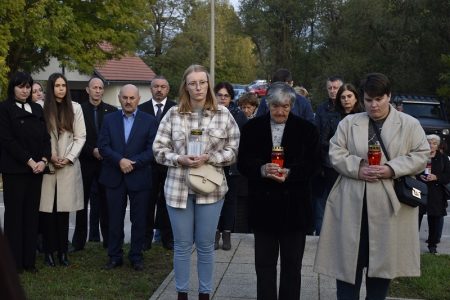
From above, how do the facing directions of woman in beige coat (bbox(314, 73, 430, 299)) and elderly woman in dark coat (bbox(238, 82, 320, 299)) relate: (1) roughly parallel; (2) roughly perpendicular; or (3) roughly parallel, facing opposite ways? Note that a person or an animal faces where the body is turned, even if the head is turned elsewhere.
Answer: roughly parallel

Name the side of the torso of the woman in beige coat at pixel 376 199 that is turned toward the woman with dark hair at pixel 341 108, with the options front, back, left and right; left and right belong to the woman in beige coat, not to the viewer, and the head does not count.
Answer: back

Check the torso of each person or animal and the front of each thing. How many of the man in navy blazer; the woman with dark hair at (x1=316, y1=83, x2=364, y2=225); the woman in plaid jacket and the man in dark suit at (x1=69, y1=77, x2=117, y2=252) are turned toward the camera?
4

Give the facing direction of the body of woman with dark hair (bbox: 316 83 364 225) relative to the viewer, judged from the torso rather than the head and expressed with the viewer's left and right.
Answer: facing the viewer

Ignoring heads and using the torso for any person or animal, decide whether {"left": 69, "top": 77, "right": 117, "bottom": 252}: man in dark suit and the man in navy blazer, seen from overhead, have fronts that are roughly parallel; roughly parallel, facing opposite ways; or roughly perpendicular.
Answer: roughly parallel

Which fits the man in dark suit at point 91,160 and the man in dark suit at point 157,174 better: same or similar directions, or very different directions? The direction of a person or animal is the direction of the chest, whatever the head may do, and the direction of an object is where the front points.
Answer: same or similar directions

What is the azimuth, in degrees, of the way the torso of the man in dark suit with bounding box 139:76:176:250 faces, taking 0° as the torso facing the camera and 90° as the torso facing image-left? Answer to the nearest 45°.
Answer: approximately 0°

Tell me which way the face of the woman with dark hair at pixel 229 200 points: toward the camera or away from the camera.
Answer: toward the camera

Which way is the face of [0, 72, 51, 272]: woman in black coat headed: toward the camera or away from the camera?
toward the camera

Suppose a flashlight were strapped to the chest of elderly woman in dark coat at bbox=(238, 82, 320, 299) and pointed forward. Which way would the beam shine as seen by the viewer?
toward the camera

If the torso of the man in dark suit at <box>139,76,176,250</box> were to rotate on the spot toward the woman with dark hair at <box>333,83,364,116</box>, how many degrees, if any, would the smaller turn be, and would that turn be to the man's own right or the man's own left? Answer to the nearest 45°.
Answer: approximately 90° to the man's own left

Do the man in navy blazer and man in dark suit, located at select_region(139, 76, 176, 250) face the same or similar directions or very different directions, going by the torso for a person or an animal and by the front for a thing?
same or similar directions
